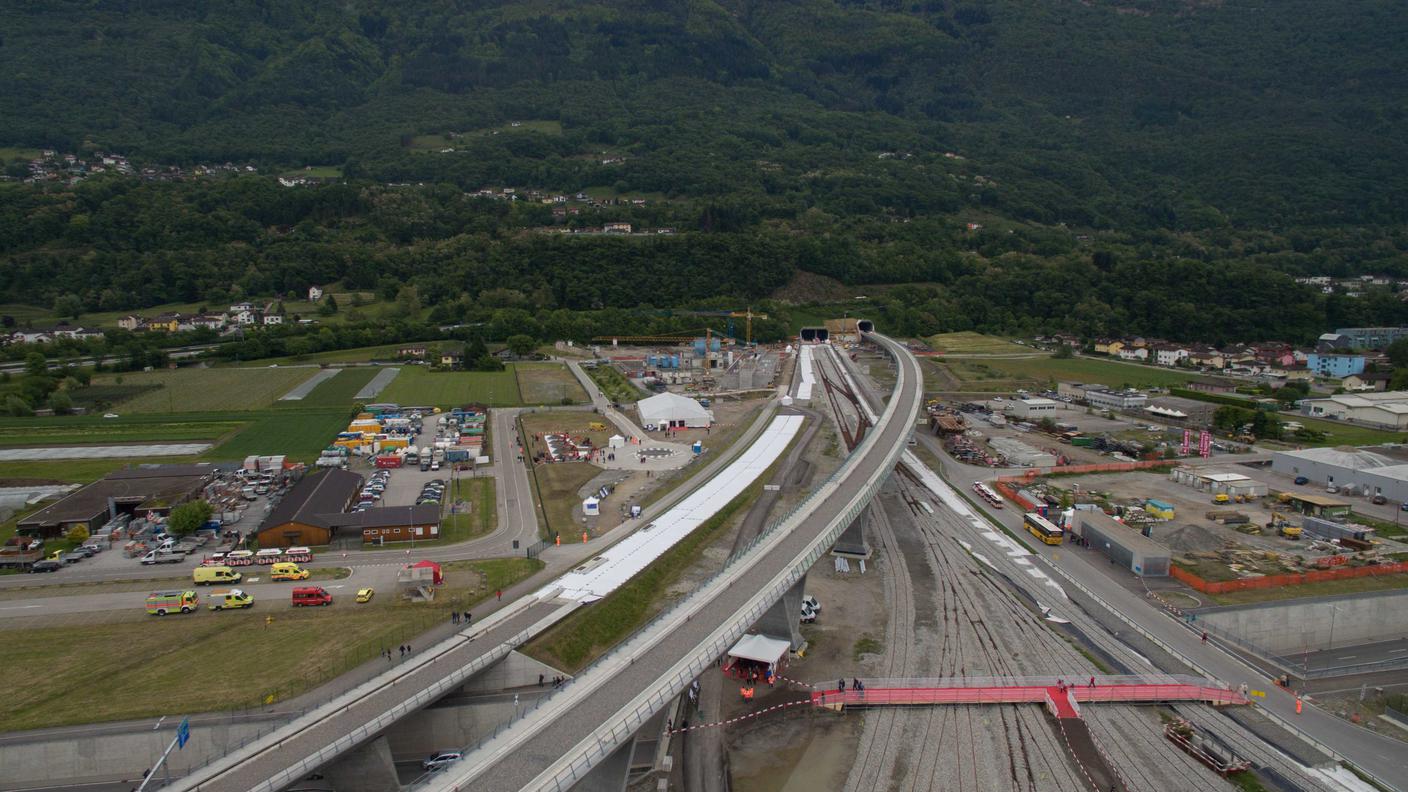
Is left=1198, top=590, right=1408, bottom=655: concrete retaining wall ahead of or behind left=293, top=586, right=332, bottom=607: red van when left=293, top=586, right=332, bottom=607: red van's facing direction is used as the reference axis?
ahead

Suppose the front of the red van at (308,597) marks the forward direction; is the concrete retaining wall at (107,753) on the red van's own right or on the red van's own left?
on the red van's own right

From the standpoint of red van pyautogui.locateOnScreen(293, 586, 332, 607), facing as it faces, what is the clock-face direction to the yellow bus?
The yellow bus is roughly at 12 o'clock from the red van.

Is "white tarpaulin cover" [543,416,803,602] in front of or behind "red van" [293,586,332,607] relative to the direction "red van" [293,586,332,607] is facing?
in front

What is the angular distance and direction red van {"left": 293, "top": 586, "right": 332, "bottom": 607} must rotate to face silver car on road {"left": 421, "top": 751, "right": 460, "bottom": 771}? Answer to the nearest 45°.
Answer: approximately 90° to its right

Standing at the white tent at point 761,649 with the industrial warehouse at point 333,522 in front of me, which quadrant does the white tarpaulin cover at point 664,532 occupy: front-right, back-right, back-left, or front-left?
front-right

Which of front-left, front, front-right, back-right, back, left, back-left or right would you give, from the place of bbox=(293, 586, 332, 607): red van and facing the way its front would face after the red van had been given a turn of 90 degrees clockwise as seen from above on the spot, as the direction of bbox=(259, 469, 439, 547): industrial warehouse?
back

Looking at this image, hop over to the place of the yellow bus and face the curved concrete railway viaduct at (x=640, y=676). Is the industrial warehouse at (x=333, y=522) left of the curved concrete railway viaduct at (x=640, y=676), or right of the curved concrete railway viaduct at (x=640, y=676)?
right

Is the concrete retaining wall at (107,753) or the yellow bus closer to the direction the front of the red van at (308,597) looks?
the yellow bus

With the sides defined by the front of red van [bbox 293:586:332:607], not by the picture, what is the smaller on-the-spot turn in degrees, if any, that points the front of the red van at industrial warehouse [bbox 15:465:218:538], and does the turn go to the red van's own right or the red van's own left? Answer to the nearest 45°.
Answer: approximately 135° to the red van's own left

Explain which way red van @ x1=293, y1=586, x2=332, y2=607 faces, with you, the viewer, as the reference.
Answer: facing to the right of the viewer

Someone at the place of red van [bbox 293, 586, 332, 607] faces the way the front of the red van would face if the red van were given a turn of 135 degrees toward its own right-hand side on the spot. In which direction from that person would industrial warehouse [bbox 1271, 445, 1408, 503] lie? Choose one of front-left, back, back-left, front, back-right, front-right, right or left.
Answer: back-left
